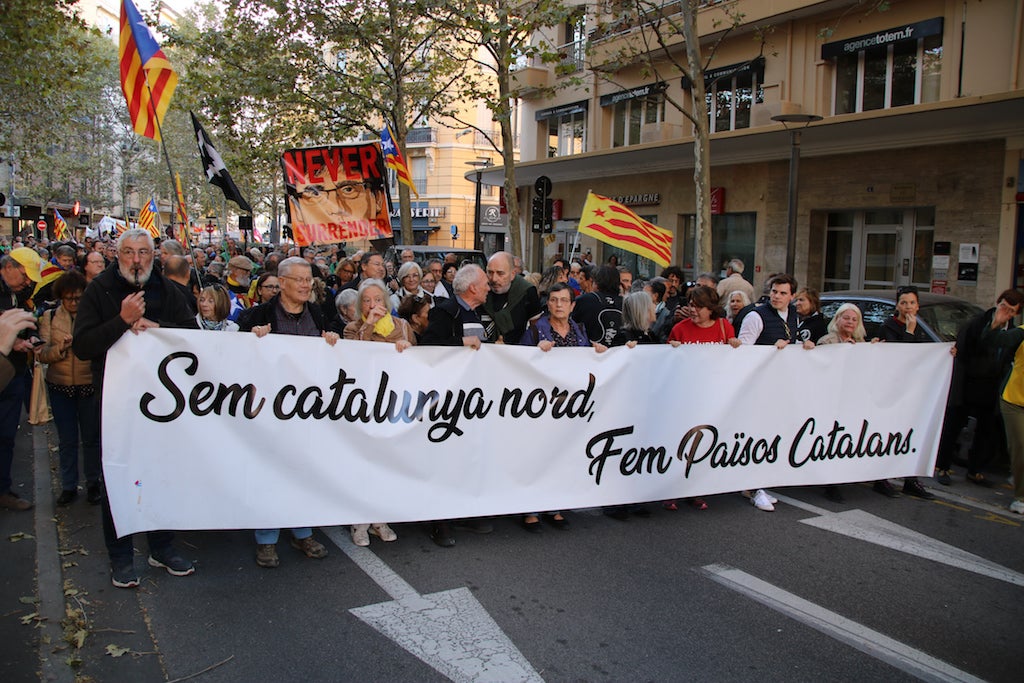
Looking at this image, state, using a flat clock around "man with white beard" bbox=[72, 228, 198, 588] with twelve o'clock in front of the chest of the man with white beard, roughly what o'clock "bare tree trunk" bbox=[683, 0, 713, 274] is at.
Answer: The bare tree trunk is roughly at 8 o'clock from the man with white beard.

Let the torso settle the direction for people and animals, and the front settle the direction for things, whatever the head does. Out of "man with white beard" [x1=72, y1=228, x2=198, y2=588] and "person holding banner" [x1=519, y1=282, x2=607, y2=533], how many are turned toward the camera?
2

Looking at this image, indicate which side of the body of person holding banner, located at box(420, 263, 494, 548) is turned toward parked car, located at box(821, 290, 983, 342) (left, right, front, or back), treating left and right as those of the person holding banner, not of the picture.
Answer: left

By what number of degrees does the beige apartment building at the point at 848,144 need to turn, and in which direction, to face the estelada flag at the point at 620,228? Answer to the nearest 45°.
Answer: approximately 45° to its left

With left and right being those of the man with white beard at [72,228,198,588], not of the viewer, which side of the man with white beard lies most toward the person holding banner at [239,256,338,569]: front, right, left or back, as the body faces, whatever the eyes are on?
left

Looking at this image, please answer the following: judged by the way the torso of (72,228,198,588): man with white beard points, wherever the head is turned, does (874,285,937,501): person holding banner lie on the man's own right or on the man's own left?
on the man's own left
